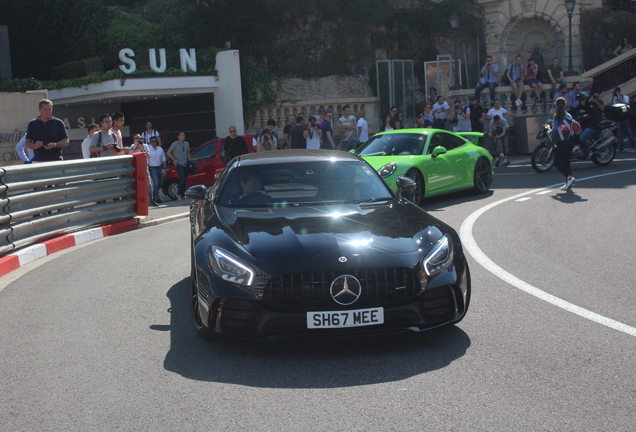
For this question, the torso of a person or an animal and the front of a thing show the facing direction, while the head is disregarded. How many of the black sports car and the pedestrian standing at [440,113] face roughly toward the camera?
2

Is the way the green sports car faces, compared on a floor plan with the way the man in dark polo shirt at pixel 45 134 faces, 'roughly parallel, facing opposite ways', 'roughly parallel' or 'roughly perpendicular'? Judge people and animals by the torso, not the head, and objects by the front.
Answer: roughly perpendicular

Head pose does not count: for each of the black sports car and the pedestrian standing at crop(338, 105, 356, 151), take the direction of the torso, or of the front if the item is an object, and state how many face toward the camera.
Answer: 2

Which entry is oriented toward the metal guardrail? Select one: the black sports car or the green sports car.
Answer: the green sports car

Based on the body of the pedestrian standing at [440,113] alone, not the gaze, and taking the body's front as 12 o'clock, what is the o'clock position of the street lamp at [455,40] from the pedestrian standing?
The street lamp is roughly at 6 o'clock from the pedestrian standing.

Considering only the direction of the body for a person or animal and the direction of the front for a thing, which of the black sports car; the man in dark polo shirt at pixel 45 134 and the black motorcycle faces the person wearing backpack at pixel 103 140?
the black motorcycle

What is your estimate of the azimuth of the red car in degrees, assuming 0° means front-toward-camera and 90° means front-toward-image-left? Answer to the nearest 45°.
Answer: approximately 45°

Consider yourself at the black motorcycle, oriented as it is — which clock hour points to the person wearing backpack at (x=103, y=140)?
The person wearing backpack is roughly at 12 o'clock from the black motorcycle.

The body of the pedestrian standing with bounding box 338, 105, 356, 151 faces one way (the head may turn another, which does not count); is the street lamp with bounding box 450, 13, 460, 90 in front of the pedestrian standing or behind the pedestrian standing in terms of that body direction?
behind

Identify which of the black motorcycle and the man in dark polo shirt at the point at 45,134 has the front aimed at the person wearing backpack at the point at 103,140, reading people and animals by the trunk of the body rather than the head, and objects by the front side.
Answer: the black motorcycle

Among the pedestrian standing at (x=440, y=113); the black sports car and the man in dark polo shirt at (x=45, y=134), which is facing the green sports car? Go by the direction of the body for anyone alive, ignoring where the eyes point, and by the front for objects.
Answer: the pedestrian standing
